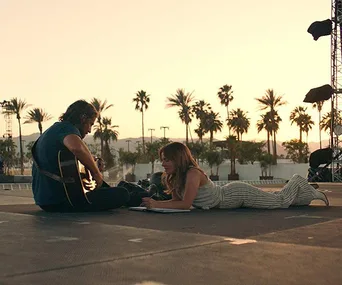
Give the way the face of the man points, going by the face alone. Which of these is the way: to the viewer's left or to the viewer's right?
to the viewer's right

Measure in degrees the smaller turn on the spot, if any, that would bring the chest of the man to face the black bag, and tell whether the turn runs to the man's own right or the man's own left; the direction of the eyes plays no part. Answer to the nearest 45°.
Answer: approximately 45° to the man's own left

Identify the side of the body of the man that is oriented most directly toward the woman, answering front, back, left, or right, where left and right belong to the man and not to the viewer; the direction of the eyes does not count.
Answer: front

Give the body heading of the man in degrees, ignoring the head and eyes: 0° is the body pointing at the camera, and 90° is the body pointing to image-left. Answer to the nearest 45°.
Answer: approximately 270°

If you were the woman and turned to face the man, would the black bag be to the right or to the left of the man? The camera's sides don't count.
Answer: right

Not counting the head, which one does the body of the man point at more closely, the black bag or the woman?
the woman
